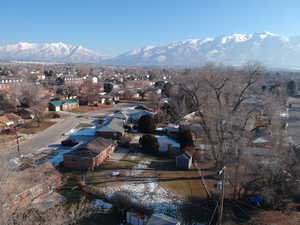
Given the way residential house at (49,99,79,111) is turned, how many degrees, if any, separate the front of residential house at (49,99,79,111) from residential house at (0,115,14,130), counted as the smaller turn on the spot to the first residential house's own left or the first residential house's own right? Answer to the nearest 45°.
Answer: approximately 90° to the first residential house's own right

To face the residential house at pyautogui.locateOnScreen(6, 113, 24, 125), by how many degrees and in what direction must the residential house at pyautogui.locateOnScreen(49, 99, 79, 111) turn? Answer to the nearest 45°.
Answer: approximately 90° to its right

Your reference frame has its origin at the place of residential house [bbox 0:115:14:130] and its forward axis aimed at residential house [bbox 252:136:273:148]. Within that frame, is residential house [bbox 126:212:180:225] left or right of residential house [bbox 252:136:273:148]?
right

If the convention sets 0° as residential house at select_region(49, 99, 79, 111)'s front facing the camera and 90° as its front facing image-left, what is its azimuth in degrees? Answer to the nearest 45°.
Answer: approximately 315°

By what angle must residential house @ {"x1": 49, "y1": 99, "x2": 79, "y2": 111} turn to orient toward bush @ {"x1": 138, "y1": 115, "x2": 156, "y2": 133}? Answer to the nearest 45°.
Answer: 0° — it already faces it

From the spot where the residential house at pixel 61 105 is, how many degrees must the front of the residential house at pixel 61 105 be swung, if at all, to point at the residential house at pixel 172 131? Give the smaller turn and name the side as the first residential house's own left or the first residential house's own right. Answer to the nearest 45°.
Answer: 0° — it already faces it
